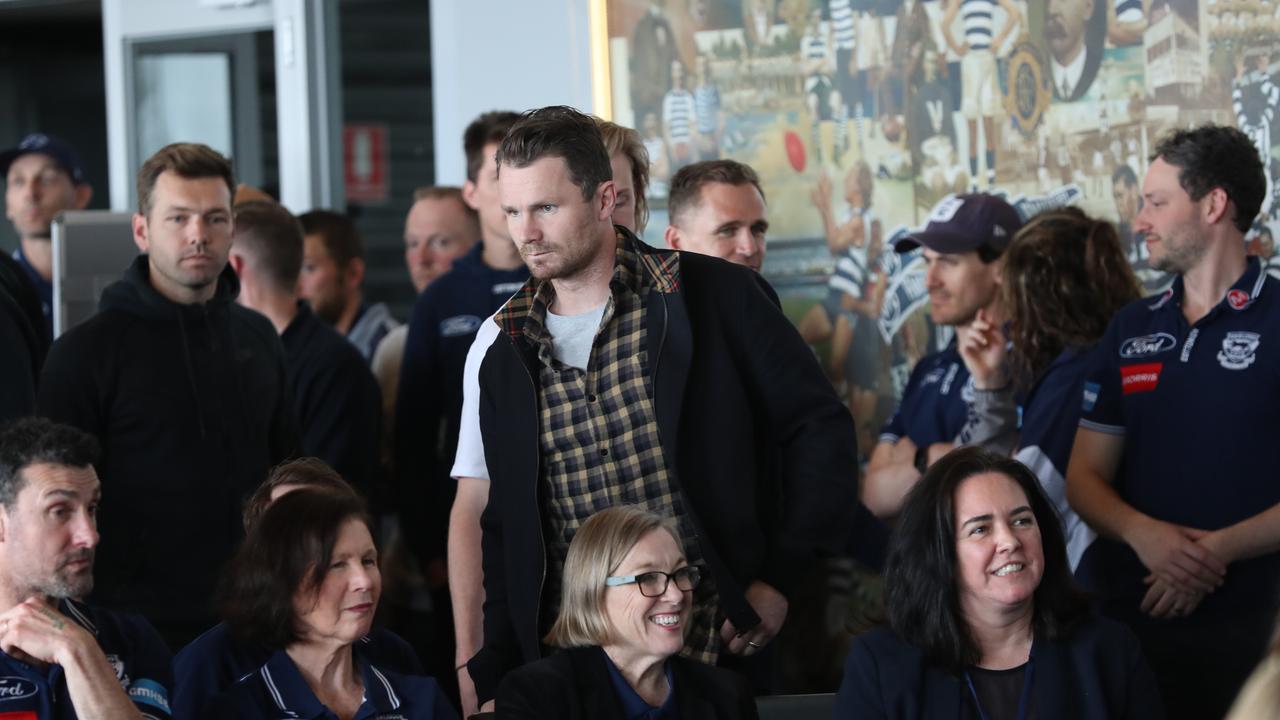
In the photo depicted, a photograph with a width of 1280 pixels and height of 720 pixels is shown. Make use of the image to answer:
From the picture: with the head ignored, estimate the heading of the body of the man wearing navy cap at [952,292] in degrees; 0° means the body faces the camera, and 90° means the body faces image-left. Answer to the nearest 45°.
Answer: approximately 45°

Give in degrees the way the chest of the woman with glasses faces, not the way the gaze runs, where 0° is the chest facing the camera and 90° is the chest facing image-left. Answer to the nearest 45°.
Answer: approximately 315°

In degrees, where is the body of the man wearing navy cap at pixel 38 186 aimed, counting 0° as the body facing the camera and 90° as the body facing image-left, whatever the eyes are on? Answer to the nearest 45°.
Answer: approximately 45°

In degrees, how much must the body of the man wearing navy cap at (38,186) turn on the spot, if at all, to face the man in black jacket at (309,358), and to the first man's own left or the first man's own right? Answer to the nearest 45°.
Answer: approximately 45° to the first man's own left
